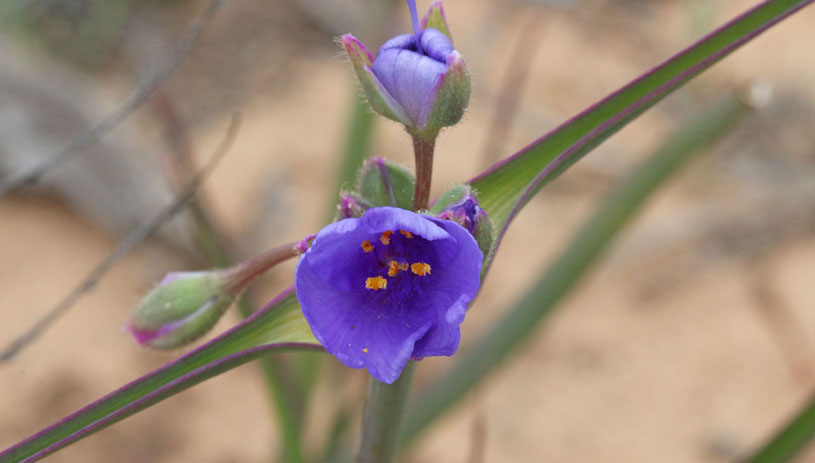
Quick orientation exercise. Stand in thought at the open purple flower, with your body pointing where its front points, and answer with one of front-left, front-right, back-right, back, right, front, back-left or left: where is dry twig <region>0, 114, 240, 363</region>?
back-right

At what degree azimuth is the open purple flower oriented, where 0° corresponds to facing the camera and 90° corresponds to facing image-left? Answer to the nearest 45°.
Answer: approximately 0°
